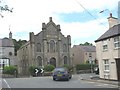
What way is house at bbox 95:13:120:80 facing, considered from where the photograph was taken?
facing the viewer and to the left of the viewer
